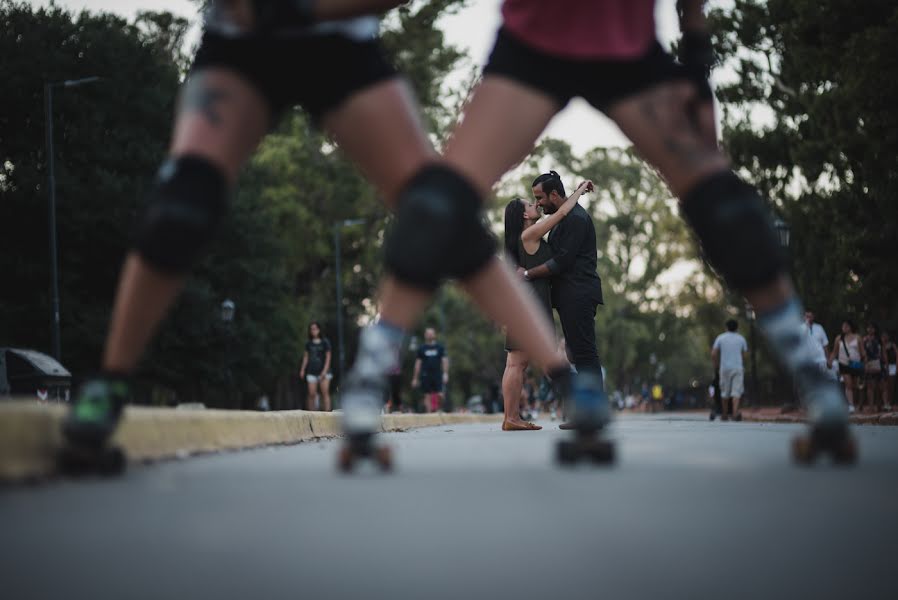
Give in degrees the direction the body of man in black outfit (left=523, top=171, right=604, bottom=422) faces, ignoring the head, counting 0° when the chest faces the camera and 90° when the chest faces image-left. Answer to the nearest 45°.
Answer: approximately 90°

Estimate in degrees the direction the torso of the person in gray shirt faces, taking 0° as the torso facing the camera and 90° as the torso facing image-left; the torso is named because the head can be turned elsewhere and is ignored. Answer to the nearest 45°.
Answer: approximately 180°

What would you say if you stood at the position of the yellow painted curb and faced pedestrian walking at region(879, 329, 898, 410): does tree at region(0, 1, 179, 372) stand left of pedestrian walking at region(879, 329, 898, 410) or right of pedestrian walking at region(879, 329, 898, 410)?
left

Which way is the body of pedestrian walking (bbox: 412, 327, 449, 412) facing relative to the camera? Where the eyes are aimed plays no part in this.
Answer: toward the camera

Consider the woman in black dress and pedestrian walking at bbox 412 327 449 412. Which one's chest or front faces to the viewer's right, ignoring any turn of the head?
the woman in black dress

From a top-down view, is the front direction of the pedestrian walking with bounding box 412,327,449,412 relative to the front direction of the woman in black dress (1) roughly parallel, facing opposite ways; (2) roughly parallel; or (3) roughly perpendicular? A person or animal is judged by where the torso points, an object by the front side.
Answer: roughly perpendicular

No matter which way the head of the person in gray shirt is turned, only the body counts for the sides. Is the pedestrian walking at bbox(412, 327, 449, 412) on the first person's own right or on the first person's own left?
on the first person's own left

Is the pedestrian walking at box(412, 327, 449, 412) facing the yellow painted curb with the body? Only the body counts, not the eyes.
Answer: yes

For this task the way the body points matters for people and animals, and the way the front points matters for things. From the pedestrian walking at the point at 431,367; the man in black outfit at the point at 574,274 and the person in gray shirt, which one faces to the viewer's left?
the man in black outfit

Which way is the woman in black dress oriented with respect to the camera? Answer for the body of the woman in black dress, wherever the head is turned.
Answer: to the viewer's right

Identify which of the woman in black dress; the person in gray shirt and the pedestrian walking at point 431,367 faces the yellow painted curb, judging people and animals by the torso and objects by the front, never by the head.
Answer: the pedestrian walking

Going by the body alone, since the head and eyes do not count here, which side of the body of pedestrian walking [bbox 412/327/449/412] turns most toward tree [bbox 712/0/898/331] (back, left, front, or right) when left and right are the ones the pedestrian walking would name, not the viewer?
left

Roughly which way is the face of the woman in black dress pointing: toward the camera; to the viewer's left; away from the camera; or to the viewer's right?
to the viewer's right
